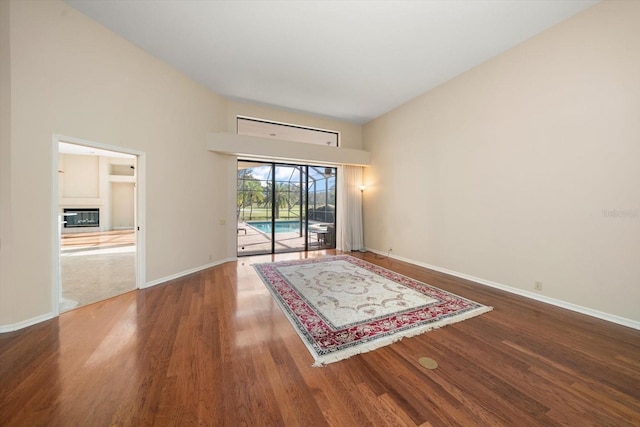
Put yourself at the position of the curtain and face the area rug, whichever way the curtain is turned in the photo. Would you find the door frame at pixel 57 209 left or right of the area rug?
right

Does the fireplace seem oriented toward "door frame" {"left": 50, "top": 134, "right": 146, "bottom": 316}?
yes

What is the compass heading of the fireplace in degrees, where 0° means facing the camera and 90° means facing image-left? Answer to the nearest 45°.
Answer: approximately 0°

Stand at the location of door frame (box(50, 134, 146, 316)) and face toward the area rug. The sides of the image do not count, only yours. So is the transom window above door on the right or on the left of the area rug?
left
